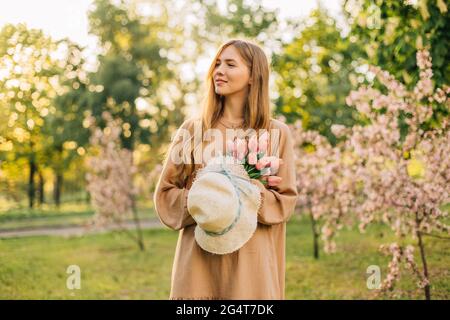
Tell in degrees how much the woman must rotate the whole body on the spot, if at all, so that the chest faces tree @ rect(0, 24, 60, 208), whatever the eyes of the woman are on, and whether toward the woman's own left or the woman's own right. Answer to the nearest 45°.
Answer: approximately 135° to the woman's own right

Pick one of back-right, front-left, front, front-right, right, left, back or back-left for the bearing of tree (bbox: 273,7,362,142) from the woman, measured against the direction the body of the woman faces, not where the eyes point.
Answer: back

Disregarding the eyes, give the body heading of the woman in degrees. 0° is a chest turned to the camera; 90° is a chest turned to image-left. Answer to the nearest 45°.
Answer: approximately 0°
